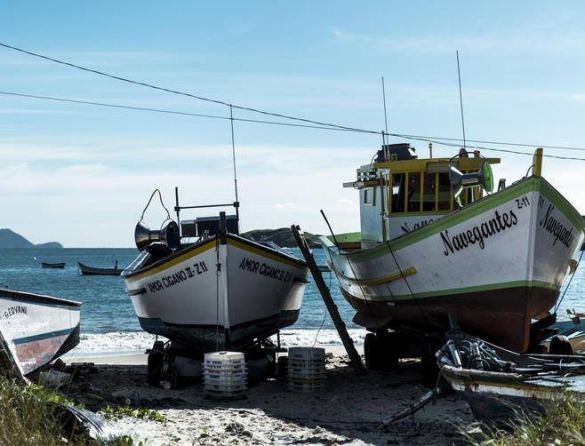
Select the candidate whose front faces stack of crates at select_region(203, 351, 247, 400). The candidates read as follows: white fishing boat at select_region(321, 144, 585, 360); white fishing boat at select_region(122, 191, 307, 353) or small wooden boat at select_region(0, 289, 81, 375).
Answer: white fishing boat at select_region(122, 191, 307, 353)

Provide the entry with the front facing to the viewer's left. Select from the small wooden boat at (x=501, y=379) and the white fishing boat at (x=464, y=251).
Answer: the small wooden boat

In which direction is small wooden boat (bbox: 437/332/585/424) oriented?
to the viewer's left

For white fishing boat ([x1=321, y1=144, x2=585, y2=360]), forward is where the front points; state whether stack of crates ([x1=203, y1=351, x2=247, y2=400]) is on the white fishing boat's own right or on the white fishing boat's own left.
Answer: on the white fishing boat's own right

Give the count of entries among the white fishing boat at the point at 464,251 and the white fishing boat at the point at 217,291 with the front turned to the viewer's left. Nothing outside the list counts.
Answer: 0

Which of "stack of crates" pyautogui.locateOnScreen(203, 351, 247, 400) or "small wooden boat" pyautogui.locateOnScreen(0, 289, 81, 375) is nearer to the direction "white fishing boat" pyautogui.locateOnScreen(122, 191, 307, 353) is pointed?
the stack of crates

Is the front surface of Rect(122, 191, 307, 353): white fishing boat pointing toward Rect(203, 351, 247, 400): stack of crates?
yes

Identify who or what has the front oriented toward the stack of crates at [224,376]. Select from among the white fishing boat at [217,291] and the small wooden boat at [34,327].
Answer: the white fishing boat

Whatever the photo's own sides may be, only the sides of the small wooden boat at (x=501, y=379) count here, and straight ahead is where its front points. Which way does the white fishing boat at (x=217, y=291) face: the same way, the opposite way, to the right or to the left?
to the left

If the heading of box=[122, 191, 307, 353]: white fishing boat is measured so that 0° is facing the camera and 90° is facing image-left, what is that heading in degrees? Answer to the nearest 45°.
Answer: approximately 0°

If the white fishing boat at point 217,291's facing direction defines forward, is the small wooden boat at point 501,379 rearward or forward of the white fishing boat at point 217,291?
forward

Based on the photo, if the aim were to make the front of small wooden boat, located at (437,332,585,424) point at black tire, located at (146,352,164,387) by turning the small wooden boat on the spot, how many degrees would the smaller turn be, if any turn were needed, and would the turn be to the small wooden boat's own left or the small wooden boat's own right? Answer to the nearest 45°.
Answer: approximately 45° to the small wooden boat's own right
